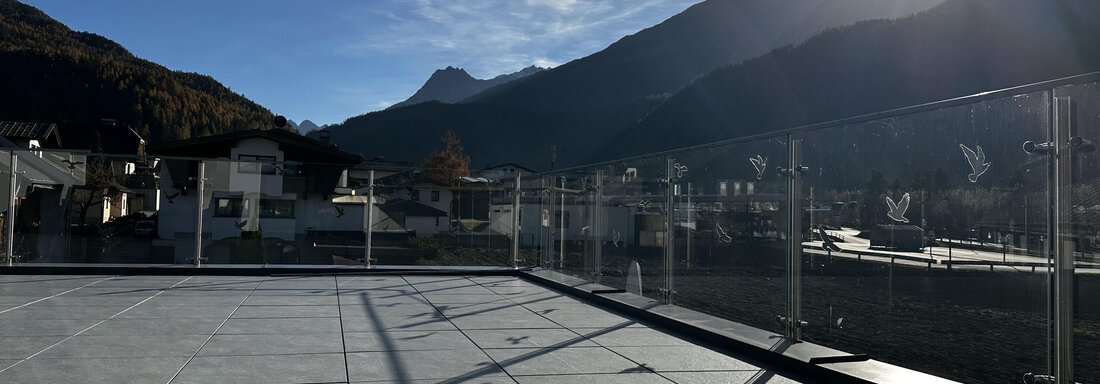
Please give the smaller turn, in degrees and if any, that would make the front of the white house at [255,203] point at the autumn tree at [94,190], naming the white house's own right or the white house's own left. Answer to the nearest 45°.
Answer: approximately 90° to the white house's own right

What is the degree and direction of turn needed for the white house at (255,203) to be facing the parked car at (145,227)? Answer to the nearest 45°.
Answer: approximately 90° to its right

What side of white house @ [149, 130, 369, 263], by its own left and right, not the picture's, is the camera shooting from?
front
